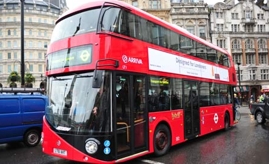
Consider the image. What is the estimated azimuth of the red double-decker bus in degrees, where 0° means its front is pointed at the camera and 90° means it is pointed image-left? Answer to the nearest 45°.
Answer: approximately 45°

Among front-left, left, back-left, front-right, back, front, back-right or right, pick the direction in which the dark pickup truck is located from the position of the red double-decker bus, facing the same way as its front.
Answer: back
